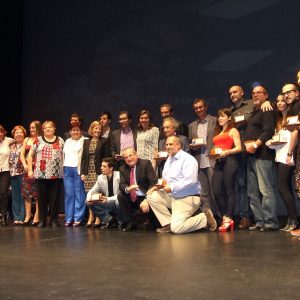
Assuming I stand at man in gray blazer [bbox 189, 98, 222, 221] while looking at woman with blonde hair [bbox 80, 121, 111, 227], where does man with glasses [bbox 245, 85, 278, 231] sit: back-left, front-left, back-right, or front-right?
back-left

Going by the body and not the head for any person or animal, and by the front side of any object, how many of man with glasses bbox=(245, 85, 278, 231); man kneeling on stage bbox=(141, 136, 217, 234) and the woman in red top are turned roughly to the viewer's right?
0

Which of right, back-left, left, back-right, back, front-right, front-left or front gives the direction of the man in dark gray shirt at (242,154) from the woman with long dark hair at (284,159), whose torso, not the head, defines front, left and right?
right

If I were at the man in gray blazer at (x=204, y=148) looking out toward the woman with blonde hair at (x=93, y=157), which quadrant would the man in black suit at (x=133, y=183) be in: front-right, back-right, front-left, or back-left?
front-left

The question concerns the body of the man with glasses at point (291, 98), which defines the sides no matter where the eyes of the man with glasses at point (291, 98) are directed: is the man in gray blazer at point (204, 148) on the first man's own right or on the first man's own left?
on the first man's own right

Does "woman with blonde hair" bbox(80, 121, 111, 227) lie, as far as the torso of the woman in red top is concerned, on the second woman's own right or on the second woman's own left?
on the second woman's own right

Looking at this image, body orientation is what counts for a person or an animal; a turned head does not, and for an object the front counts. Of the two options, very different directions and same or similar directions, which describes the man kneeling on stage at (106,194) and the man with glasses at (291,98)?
same or similar directions

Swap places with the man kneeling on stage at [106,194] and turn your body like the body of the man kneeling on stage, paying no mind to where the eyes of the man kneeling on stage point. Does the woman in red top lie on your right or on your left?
on your left

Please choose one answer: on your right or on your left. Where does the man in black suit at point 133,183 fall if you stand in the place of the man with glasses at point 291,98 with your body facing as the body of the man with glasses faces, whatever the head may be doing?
on your right

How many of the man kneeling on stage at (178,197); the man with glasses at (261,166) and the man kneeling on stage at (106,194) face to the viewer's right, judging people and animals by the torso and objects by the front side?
0

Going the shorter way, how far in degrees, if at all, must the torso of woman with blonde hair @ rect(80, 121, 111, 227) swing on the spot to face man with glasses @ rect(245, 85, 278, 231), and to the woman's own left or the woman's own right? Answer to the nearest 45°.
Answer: approximately 45° to the woman's own left

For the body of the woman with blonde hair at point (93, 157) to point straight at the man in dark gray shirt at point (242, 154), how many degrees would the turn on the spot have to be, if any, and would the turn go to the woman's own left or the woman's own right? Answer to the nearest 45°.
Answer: approximately 45° to the woman's own left

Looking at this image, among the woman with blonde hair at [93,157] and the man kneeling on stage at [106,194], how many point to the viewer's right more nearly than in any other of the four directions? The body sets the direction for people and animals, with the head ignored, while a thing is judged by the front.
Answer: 0

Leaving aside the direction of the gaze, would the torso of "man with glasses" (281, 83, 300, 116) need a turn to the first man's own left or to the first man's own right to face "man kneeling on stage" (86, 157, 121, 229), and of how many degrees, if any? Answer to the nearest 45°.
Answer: approximately 45° to the first man's own right

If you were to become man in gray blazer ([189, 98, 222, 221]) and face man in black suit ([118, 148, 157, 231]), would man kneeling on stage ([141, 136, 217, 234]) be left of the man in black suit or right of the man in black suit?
left
